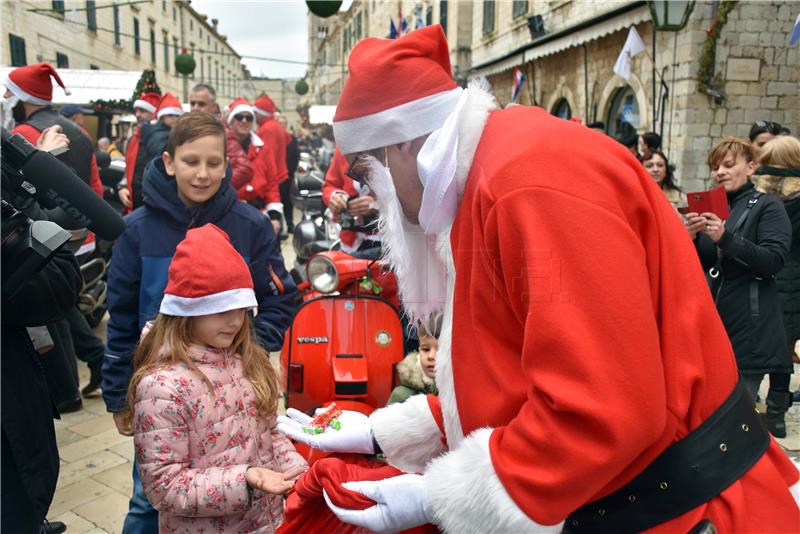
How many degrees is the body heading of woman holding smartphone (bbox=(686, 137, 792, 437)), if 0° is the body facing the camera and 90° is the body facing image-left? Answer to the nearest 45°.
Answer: approximately 45°

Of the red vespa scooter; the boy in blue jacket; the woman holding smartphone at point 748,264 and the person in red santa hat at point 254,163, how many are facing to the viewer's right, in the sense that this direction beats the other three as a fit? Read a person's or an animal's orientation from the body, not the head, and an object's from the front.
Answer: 0

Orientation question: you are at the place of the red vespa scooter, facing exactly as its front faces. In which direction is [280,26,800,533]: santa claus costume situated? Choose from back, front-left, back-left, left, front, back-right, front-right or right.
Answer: front

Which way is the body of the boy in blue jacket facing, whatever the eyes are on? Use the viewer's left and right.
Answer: facing the viewer

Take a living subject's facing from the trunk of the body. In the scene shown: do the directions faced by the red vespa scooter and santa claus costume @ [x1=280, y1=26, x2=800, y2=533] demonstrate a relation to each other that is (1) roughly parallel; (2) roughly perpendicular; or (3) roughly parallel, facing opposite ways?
roughly perpendicular

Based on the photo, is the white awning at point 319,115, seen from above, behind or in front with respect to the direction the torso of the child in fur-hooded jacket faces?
behind

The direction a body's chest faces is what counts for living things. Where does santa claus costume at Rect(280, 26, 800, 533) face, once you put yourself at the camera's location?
facing to the left of the viewer

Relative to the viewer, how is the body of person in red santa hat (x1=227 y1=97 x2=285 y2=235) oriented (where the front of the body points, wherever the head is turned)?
toward the camera

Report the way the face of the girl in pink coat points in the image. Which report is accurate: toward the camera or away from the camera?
toward the camera

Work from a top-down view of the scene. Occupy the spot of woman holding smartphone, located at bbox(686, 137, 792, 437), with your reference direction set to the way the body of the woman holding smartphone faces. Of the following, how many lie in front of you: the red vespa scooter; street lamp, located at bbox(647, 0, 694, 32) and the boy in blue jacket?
2

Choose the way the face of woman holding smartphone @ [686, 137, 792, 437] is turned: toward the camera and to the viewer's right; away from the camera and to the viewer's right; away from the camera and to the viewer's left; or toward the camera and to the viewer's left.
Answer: toward the camera and to the viewer's left

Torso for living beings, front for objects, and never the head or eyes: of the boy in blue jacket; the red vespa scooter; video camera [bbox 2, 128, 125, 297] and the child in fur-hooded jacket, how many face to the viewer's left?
0

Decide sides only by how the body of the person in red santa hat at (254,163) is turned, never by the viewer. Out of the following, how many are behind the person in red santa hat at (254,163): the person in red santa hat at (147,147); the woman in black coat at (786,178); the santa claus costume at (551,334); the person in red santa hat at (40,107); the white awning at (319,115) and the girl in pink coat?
1

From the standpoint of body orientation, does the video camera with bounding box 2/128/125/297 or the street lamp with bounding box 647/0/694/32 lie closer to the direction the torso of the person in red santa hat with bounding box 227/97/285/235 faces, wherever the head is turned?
the video camera
